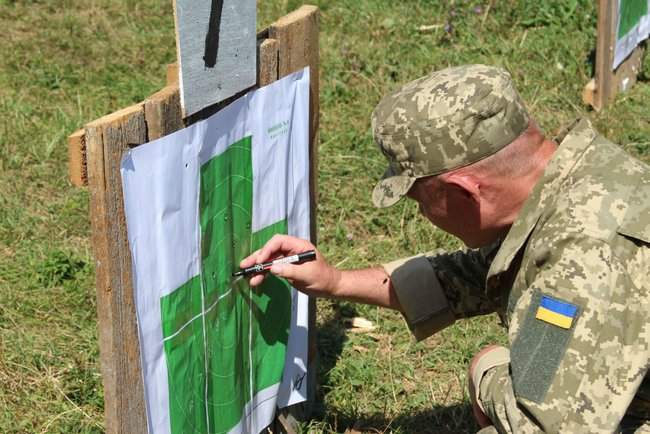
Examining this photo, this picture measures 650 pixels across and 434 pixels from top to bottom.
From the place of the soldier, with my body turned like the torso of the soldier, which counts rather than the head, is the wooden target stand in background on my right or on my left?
on my right

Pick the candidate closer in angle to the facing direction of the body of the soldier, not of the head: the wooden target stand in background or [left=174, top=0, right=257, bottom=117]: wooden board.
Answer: the wooden board

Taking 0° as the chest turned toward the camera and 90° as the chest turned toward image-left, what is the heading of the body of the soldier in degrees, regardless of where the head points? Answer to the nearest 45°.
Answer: approximately 90°

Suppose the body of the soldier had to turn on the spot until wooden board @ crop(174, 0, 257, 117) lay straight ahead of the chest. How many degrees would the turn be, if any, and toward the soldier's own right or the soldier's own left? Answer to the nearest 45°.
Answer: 0° — they already face it

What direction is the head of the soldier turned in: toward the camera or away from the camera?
away from the camera

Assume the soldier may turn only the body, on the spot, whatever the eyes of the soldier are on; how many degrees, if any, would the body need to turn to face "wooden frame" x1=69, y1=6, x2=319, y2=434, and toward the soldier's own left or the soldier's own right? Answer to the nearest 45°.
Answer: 0° — they already face it

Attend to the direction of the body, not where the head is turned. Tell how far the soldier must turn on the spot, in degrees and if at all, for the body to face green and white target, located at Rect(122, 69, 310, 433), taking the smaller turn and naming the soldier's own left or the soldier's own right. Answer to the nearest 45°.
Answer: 0° — they already face it
